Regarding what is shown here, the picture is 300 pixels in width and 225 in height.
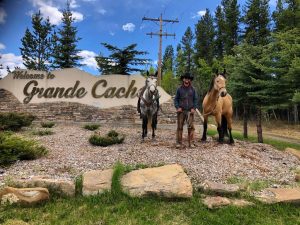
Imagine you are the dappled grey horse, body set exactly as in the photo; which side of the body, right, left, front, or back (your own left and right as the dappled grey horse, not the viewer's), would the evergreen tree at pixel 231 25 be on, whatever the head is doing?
back

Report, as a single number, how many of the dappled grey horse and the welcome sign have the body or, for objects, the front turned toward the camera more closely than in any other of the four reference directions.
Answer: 2

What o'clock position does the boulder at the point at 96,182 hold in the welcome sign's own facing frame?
The boulder is roughly at 12 o'clock from the welcome sign.

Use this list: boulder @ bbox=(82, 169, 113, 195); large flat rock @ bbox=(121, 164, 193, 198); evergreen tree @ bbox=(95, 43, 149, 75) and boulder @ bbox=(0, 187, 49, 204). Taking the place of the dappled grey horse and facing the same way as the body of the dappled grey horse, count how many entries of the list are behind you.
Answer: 1

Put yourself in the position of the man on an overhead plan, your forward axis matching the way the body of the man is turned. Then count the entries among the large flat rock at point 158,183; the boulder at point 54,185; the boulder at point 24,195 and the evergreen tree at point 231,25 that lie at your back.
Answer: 1

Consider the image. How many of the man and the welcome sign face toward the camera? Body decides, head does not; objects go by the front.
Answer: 2

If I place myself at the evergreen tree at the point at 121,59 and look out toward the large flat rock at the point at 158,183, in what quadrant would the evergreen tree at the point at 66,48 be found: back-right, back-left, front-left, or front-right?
back-right

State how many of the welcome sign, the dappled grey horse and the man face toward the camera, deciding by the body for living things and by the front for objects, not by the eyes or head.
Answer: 3

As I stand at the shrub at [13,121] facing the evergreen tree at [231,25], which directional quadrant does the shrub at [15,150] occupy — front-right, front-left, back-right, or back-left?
back-right

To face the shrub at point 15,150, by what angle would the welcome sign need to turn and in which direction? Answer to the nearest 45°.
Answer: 0° — it already faces it
